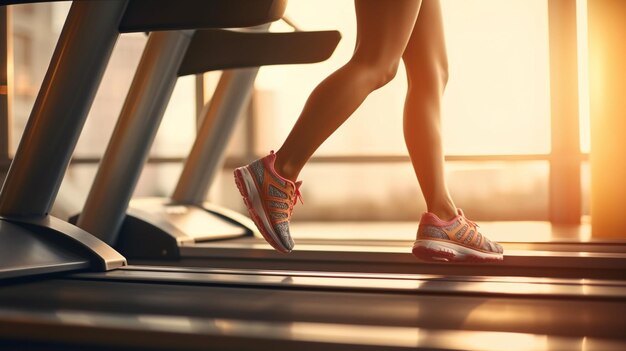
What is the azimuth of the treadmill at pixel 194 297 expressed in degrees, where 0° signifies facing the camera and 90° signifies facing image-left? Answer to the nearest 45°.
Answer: approximately 90°

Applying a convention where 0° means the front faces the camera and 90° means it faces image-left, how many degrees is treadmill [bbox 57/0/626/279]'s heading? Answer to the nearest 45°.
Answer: approximately 90°
